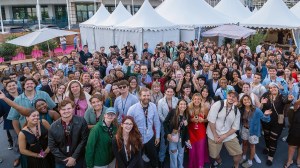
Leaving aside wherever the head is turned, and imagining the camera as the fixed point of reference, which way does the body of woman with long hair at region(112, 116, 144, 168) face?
toward the camera

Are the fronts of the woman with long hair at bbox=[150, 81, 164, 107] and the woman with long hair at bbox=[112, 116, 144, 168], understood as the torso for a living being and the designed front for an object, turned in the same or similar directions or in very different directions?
same or similar directions

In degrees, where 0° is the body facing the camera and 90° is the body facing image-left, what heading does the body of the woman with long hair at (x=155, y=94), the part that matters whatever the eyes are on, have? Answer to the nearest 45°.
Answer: approximately 0°

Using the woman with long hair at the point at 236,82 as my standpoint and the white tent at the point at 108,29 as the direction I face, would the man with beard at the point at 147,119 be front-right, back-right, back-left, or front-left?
back-left

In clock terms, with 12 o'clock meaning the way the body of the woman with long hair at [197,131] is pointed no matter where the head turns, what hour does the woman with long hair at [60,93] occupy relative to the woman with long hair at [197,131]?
the woman with long hair at [60,93] is roughly at 3 o'clock from the woman with long hair at [197,131].

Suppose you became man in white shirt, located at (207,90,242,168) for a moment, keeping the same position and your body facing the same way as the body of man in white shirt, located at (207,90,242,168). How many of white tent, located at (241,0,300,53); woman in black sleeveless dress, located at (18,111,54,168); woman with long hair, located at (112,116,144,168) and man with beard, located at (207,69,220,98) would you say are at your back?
2

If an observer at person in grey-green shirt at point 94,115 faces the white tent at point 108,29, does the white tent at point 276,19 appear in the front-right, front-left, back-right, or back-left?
front-right

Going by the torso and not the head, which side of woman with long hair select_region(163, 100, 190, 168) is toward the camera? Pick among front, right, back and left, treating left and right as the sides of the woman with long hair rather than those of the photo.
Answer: front

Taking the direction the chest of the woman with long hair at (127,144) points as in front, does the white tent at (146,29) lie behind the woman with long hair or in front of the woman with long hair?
behind

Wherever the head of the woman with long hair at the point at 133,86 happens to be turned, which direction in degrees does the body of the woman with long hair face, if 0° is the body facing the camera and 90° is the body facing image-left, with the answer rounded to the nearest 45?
approximately 0°

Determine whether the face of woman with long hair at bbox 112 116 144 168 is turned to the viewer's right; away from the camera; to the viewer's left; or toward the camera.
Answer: toward the camera

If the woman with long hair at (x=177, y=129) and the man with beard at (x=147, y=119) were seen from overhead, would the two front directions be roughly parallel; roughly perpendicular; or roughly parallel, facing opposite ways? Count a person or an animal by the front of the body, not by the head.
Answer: roughly parallel

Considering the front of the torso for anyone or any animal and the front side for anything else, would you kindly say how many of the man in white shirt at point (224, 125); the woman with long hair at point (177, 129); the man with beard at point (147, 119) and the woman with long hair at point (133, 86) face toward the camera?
4

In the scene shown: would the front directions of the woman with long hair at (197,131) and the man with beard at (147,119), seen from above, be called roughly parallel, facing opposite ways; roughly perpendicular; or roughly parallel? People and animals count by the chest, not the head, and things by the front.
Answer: roughly parallel

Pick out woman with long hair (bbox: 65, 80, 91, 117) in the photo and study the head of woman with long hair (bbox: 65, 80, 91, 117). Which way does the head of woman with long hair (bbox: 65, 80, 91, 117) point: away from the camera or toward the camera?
toward the camera
